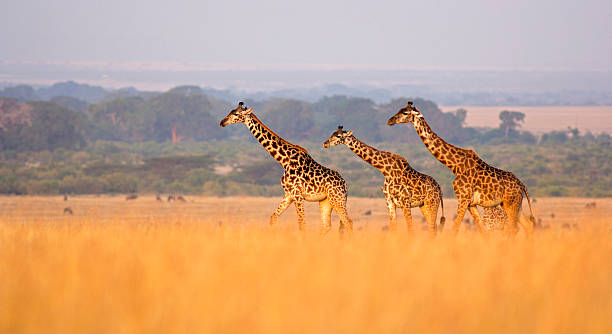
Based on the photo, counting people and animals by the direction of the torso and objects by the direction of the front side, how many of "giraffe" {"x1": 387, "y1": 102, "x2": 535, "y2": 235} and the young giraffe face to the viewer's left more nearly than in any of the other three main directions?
2

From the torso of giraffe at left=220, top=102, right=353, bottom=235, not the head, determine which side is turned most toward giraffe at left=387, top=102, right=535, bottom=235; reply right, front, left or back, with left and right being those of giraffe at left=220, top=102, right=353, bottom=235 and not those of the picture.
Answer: back

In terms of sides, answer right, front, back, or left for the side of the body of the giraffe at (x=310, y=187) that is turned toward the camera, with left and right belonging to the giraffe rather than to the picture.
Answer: left

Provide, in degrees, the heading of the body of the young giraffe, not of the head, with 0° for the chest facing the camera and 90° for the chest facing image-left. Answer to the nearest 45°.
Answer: approximately 90°

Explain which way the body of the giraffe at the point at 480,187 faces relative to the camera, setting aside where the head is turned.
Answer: to the viewer's left

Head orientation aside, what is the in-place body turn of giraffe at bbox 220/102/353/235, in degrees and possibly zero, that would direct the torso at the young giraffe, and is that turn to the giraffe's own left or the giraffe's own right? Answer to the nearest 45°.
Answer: approximately 180°

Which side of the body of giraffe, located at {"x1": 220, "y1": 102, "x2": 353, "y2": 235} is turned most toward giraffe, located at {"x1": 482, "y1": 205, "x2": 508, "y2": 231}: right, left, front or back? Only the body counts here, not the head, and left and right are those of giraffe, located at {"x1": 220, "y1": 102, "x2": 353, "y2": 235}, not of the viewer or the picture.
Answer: back
